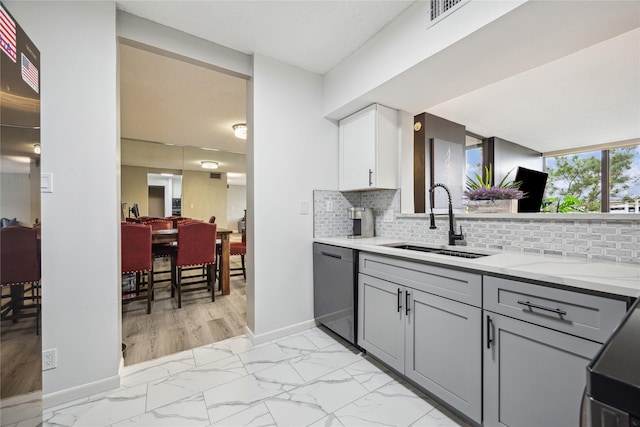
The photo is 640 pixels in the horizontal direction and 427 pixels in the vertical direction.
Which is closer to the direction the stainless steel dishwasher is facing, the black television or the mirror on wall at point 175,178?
the mirror on wall

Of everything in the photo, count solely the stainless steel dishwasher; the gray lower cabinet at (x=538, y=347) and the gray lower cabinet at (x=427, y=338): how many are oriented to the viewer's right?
0

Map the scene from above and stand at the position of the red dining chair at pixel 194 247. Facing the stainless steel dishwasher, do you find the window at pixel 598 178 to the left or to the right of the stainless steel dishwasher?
left

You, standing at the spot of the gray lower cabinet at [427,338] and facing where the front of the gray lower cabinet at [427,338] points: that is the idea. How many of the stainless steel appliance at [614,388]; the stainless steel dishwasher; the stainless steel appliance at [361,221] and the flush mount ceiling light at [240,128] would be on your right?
3

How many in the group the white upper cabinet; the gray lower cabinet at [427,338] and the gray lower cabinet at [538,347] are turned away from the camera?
0

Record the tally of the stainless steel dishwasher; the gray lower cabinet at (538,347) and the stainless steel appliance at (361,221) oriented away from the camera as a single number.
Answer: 0

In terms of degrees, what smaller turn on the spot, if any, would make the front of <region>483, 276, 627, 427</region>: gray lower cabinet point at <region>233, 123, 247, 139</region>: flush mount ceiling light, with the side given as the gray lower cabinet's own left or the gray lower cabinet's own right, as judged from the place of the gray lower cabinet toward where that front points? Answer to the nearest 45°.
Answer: approximately 45° to the gray lower cabinet's own right

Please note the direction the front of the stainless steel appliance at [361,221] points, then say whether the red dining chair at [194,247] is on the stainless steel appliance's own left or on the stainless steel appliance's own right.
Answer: on the stainless steel appliance's own right

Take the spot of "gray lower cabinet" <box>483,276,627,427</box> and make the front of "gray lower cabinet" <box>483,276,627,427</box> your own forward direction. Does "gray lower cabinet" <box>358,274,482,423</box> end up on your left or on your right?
on your right

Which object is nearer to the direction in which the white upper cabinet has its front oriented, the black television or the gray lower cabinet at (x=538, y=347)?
the gray lower cabinet

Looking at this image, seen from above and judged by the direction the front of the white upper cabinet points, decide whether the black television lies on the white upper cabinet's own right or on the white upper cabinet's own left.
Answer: on the white upper cabinet's own left

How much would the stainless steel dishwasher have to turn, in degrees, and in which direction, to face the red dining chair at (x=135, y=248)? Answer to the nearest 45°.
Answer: approximately 45° to its right

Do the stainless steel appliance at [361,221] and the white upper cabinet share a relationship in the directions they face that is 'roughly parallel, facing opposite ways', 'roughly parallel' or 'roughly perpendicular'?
roughly parallel

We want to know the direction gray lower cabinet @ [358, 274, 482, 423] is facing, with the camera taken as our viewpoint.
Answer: facing the viewer and to the left of the viewer

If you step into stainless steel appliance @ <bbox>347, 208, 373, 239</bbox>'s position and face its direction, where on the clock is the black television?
The black television is roughly at 8 o'clock from the stainless steel appliance.
